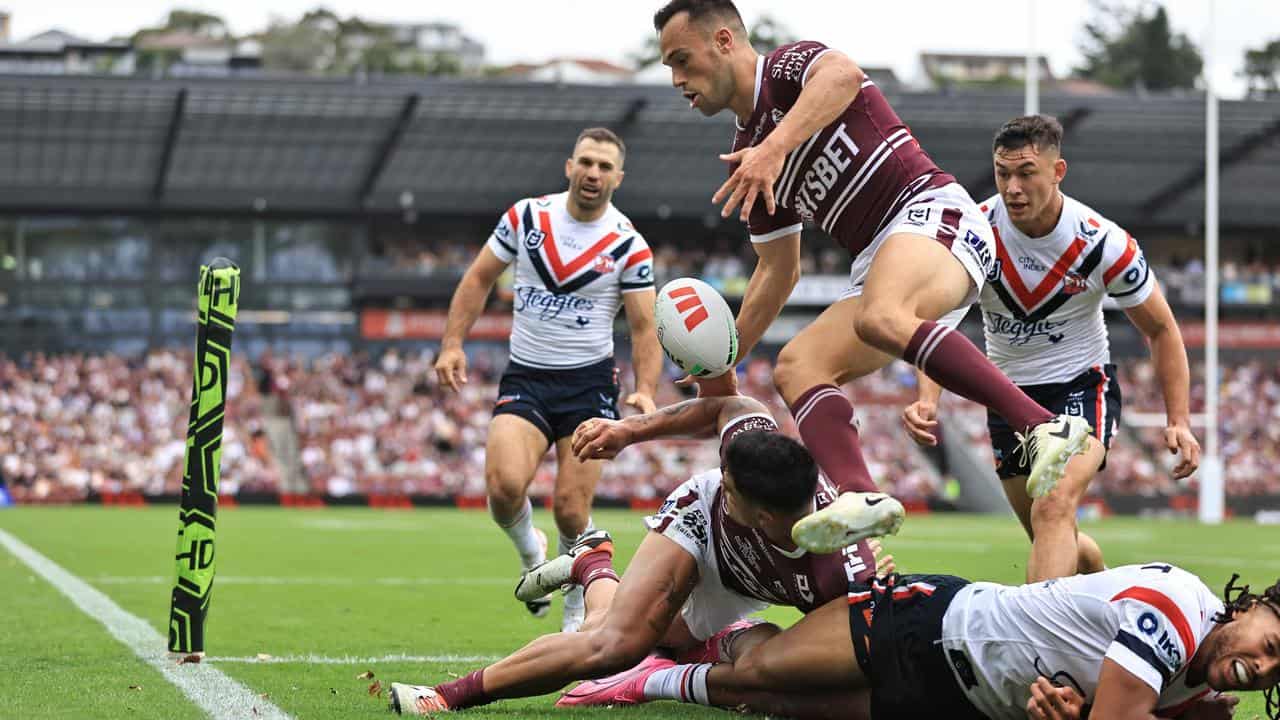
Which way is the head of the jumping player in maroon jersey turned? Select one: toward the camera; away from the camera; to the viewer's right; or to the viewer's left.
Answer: to the viewer's left

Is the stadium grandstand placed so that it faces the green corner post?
yes

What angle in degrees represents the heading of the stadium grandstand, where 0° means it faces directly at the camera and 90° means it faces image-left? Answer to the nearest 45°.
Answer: approximately 0°

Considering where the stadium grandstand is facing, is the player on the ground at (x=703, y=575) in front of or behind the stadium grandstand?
in front

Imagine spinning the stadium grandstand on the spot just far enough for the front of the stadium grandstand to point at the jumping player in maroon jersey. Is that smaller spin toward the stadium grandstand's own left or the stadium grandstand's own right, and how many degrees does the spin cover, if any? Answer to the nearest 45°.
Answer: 0° — it already faces them

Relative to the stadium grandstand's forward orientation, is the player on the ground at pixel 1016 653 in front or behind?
in front

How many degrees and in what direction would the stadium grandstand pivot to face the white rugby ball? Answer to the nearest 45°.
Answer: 0° — it already faces it
